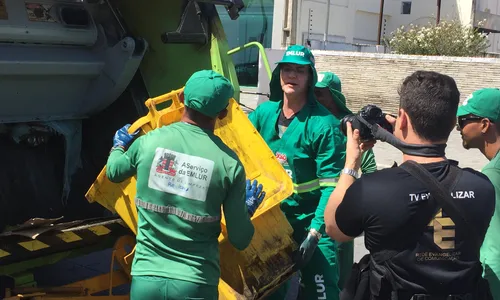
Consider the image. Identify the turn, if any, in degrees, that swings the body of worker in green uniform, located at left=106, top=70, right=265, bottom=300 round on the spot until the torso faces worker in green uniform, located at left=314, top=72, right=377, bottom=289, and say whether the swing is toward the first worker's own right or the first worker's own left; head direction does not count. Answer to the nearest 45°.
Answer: approximately 45° to the first worker's own right

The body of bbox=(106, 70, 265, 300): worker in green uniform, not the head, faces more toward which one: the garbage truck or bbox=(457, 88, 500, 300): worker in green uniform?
the garbage truck

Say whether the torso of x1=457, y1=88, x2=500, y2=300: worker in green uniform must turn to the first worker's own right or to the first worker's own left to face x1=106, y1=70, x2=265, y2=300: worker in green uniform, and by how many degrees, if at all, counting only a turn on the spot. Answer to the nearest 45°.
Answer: approximately 45° to the first worker's own left

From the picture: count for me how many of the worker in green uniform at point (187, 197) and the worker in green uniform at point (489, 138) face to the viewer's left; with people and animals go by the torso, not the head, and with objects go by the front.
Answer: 1

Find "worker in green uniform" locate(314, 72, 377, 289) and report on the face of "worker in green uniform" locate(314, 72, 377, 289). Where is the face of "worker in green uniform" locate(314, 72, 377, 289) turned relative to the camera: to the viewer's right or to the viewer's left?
to the viewer's left

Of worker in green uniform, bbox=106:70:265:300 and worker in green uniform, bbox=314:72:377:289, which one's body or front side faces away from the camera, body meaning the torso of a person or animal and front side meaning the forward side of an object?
worker in green uniform, bbox=106:70:265:300

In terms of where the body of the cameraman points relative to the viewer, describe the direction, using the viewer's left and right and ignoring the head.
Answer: facing away from the viewer and to the left of the viewer

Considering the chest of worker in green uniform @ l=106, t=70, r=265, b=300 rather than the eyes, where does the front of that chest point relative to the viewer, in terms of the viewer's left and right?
facing away from the viewer

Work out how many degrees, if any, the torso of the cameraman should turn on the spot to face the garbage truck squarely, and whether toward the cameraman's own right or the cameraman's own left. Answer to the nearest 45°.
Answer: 0° — they already face it

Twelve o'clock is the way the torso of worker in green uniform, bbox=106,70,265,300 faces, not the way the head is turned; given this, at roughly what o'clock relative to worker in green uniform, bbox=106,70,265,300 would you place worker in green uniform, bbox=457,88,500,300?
worker in green uniform, bbox=457,88,500,300 is roughly at 3 o'clock from worker in green uniform, bbox=106,70,265,300.

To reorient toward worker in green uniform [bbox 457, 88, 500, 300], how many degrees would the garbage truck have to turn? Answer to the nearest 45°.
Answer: approximately 180°

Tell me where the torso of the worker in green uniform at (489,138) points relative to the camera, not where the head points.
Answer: to the viewer's left

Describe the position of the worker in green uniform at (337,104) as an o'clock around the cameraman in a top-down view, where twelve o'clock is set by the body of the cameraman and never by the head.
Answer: The worker in green uniform is roughly at 1 o'clock from the cameraman.

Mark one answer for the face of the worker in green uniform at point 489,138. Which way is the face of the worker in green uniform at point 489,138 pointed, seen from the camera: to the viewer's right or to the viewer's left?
to the viewer's left

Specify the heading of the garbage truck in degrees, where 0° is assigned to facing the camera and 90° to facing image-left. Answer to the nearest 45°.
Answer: approximately 135°

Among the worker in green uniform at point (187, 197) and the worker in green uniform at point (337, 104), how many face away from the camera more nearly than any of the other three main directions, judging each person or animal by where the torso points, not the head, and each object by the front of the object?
1
